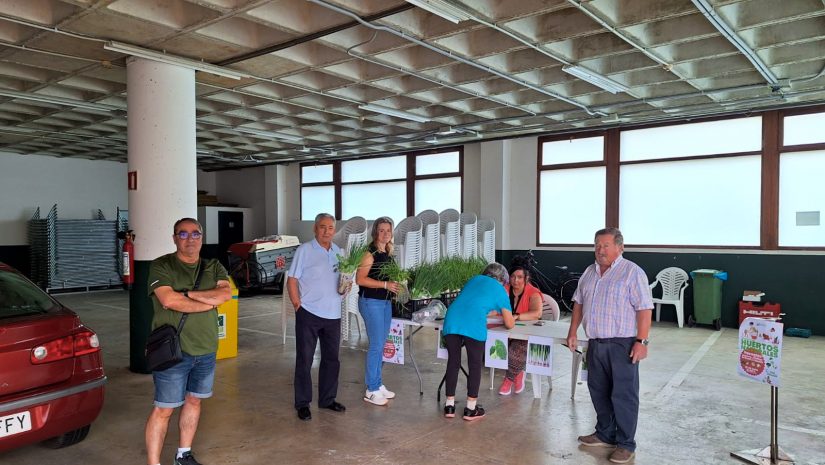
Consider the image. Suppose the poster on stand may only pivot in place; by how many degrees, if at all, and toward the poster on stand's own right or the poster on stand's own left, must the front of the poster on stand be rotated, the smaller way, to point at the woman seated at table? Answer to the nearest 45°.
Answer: approximately 90° to the poster on stand's own right

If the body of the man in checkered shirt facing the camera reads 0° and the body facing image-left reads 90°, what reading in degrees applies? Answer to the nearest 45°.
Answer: approximately 45°

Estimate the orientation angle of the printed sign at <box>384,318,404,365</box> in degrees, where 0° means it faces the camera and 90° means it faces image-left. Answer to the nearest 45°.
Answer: approximately 0°

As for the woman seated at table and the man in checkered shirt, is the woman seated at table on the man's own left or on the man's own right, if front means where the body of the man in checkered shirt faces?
on the man's own right

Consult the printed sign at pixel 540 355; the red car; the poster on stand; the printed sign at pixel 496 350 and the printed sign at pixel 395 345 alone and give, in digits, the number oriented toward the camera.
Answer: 4

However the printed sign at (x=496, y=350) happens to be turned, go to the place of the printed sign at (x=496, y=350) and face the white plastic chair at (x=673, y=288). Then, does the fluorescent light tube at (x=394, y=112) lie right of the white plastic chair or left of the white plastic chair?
left
